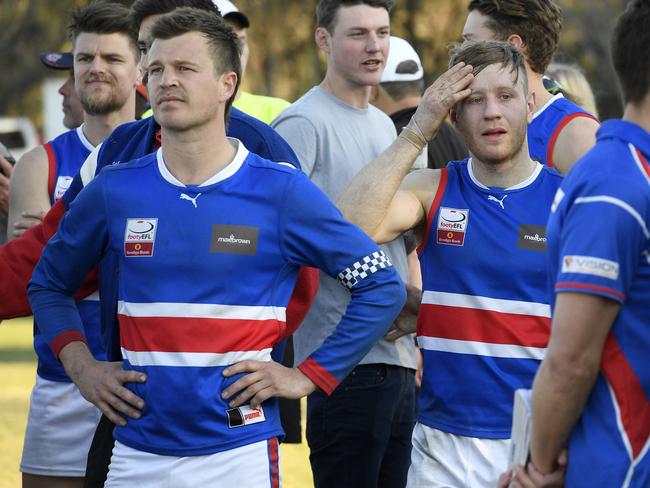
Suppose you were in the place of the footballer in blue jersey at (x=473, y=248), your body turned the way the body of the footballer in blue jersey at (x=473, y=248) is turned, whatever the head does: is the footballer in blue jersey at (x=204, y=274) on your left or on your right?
on your right

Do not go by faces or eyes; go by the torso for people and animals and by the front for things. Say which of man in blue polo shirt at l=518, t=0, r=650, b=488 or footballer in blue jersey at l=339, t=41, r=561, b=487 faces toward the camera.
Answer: footballer in blue jersey at l=339, t=41, r=561, b=487

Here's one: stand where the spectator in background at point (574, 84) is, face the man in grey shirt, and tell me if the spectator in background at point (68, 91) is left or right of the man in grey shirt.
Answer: right

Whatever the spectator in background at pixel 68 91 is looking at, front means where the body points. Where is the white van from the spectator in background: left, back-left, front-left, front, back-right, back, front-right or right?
right

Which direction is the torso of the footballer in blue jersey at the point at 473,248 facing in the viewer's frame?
toward the camera

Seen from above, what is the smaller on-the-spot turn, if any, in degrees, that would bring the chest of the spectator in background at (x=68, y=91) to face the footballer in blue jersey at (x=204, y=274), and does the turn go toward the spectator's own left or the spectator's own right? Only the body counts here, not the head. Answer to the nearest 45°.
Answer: approximately 90° to the spectator's own left

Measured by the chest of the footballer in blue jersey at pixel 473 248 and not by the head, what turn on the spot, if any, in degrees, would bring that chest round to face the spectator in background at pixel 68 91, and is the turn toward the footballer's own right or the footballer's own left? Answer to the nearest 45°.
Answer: approximately 135° to the footballer's own right

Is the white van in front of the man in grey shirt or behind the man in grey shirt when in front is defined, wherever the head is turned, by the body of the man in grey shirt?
behind

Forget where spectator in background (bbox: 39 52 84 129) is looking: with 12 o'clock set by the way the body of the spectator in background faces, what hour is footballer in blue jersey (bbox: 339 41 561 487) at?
The footballer in blue jersey is roughly at 8 o'clock from the spectator in background.
